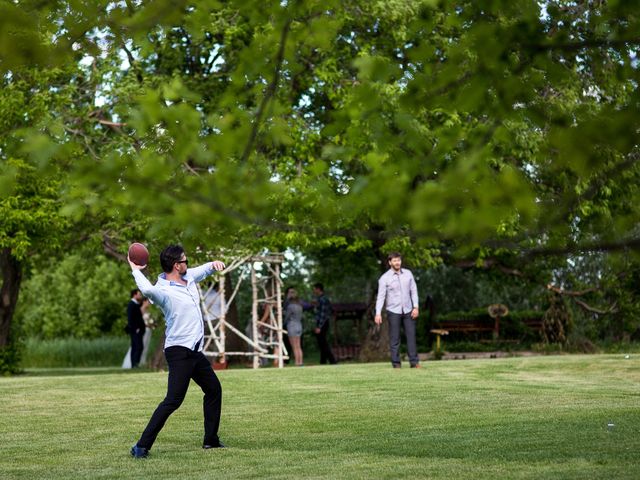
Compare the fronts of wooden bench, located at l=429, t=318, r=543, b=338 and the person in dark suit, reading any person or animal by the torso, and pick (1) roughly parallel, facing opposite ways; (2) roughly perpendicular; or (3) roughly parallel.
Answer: roughly perpendicular

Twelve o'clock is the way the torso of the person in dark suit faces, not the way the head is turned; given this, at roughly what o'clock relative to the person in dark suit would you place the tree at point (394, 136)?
The tree is roughly at 3 o'clock from the person in dark suit.

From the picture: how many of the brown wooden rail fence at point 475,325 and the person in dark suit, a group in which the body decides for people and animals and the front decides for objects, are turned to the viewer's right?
1

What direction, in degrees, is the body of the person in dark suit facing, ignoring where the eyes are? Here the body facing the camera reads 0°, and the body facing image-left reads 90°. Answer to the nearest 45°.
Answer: approximately 270°

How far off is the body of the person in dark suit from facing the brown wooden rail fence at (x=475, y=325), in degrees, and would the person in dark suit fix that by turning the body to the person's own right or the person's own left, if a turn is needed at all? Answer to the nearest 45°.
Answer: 0° — they already face it
